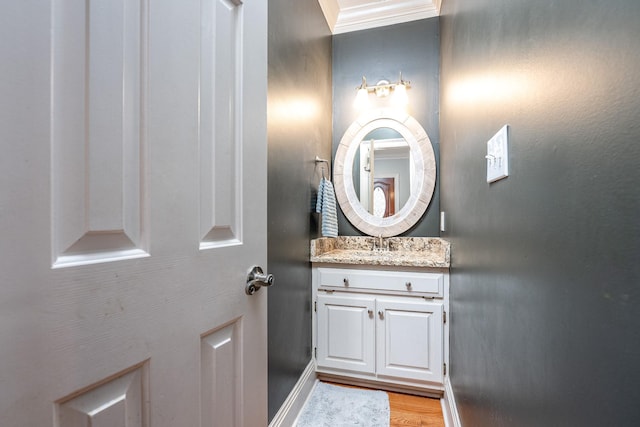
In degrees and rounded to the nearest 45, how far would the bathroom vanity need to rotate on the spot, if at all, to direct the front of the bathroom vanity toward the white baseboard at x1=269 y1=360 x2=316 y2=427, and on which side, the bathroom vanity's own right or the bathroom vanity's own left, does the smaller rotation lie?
approximately 45° to the bathroom vanity's own right

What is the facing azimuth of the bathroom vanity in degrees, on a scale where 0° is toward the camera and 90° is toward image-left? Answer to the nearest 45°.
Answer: approximately 0°

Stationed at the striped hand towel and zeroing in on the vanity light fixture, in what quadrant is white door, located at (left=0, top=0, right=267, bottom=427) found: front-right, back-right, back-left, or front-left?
back-right
